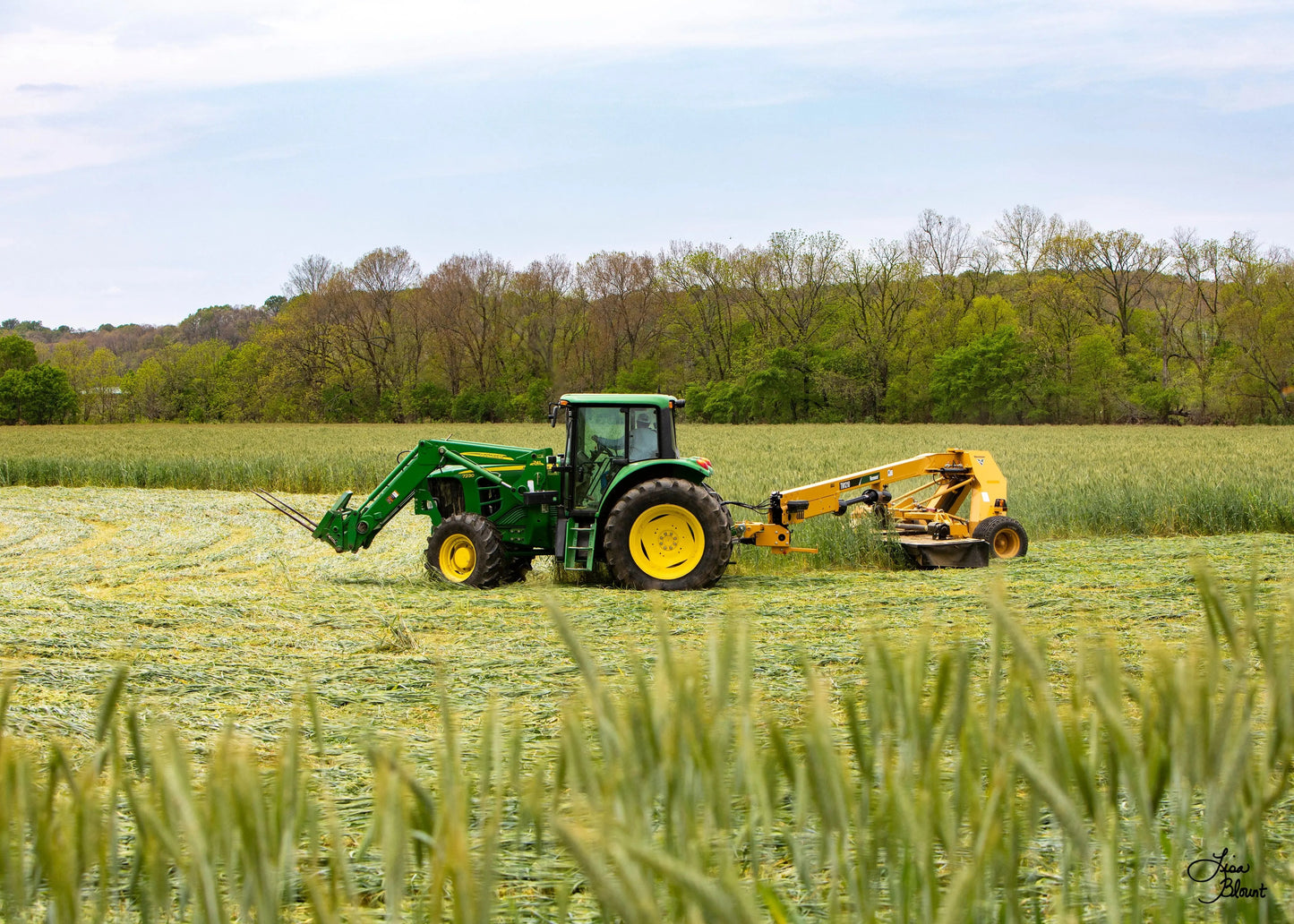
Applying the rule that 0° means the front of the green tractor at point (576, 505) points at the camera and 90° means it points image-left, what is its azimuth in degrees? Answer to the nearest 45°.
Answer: approximately 90°
